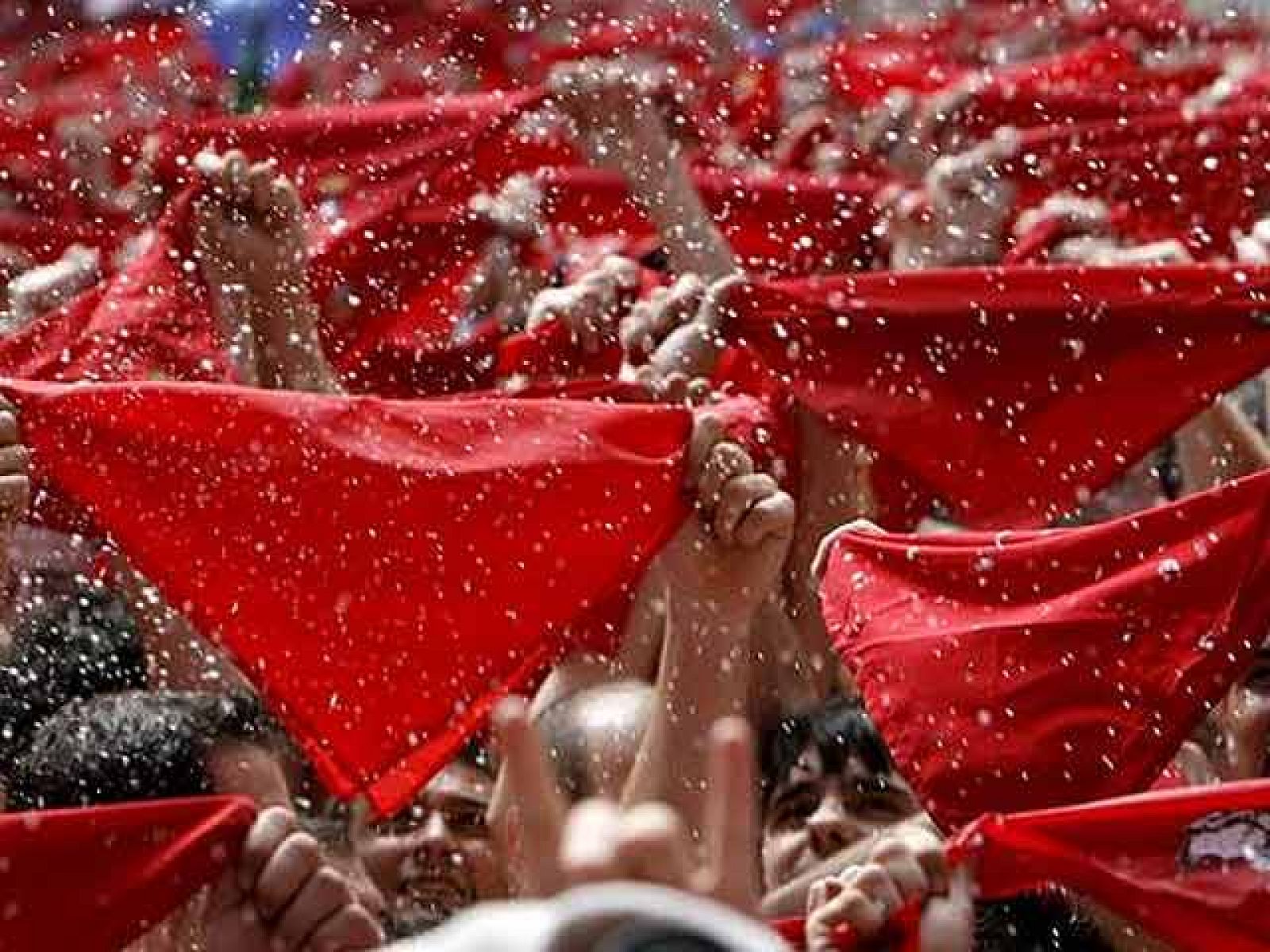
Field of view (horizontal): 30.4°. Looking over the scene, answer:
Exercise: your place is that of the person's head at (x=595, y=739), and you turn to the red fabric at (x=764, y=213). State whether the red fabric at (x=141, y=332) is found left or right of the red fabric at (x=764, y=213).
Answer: left

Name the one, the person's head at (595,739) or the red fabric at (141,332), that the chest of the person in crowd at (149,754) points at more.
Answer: the person's head
